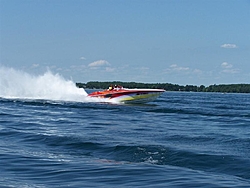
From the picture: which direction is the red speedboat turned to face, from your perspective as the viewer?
facing to the right of the viewer
